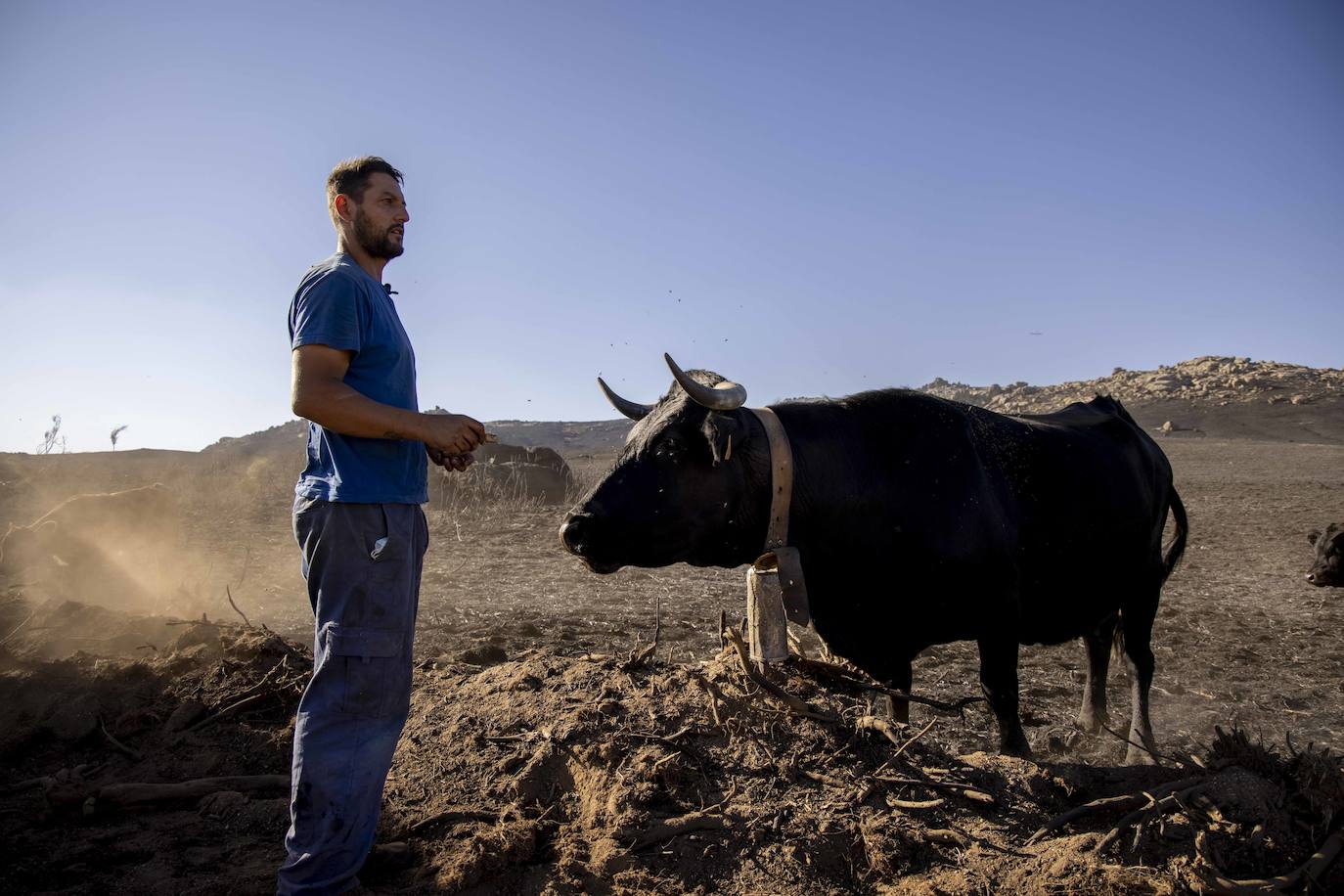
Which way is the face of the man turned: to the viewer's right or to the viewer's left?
to the viewer's right

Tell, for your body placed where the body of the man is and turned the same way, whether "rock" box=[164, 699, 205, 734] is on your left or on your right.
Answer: on your left

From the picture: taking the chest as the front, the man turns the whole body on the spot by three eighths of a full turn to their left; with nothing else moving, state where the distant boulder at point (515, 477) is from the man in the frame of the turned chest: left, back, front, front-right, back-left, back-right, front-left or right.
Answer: front-right

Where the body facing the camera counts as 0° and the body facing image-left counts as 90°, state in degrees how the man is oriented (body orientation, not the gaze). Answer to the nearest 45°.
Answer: approximately 270°

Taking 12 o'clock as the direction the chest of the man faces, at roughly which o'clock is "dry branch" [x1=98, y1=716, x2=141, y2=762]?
The dry branch is roughly at 8 o'clock from the man.

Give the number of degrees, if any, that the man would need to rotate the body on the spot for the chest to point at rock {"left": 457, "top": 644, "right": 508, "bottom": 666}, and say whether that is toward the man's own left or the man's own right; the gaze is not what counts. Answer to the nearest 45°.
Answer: approximately 90° to the man's own left

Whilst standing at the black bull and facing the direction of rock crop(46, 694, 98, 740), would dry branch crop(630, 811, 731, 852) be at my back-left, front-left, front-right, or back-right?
front-left

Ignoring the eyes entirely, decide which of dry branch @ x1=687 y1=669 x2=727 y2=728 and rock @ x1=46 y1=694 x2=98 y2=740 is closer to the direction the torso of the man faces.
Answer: the dry branch

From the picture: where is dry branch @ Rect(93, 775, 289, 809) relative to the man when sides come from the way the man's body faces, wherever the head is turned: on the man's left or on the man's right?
on the man's left

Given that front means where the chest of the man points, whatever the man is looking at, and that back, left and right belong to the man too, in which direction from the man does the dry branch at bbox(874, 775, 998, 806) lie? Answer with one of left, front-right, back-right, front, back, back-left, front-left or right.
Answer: front

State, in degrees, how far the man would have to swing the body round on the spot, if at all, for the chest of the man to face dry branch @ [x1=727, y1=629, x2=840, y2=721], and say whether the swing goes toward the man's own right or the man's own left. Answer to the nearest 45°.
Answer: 0° — they already face it
